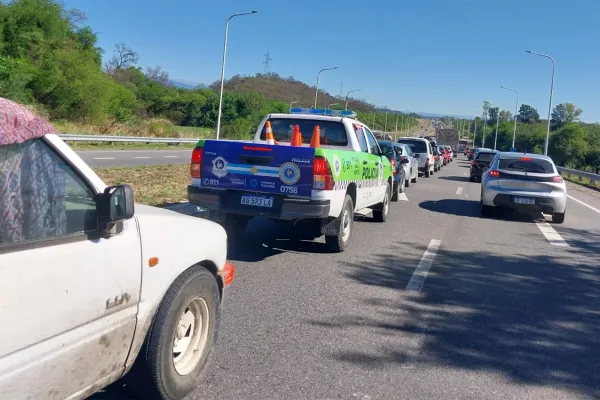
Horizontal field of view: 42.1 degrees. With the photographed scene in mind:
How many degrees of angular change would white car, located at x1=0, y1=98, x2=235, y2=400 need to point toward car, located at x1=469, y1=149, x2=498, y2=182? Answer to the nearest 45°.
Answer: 0° — it already faces it

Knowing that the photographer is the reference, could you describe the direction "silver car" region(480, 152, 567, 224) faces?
facing away from the viewer

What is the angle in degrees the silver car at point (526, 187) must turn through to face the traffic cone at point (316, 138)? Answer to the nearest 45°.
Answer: approximately 135° to its left

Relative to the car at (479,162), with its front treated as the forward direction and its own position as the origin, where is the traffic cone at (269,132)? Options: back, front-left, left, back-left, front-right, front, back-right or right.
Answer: back

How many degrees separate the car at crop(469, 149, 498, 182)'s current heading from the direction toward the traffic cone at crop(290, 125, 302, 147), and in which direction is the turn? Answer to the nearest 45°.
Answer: approximately 180°

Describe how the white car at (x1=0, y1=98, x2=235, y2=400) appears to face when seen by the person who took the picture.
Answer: facing away from the viewer and to the right of the viewer

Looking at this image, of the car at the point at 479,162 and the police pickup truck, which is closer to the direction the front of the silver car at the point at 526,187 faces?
the car

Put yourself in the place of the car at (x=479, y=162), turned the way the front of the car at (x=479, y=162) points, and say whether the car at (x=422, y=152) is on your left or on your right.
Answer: on your left

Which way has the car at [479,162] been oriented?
away from the camera

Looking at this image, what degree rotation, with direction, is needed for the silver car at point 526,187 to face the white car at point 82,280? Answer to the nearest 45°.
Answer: approximately 180°

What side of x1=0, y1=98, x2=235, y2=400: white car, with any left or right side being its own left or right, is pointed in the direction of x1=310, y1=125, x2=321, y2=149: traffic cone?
front

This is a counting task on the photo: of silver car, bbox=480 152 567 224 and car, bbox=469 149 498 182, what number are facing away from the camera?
2

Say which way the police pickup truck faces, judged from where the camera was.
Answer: facing away from the viewer and to the right of the viewer

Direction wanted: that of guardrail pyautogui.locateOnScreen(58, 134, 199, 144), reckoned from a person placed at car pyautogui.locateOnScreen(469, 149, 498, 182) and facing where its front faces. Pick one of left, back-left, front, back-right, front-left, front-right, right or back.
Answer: left

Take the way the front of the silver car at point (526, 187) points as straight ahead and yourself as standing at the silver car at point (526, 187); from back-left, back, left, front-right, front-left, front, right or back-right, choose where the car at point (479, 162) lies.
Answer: front
